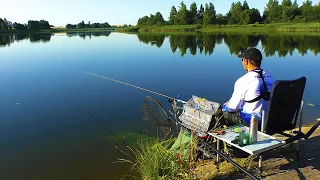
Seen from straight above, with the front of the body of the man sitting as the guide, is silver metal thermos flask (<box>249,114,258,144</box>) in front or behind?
behind

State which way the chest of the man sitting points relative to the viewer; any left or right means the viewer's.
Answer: facing away from the viewer and to the left of the viewer

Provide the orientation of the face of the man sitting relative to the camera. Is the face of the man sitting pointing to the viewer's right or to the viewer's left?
to the viewer's left

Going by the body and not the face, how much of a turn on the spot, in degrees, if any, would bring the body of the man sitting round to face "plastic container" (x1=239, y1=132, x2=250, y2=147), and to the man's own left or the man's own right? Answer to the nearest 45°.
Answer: approximately 135° to the man's own left

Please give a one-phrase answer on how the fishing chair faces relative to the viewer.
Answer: facing away from the viewer and to the left of the viewer
